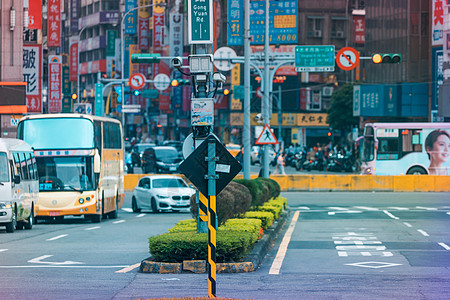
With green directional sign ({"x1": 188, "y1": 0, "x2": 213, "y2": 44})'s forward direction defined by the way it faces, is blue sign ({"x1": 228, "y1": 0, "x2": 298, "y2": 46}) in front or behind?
behind

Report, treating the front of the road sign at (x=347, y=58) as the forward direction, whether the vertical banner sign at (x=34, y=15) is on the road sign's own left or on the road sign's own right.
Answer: on the road sign's own right

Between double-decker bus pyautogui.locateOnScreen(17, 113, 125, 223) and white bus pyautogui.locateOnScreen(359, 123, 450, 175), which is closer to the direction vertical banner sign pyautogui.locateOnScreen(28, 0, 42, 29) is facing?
the double-decker bus

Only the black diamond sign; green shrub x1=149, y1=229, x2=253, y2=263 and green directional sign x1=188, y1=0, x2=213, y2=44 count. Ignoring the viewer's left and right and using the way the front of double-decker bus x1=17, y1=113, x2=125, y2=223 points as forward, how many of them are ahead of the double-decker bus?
3

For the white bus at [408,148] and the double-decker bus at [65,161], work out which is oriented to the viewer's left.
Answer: the white bus
